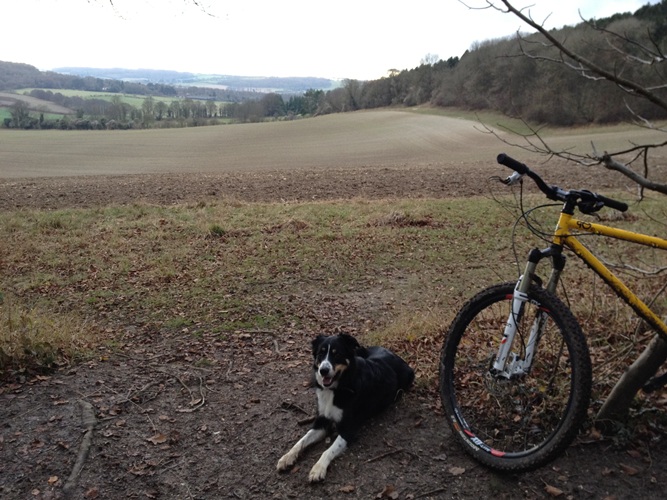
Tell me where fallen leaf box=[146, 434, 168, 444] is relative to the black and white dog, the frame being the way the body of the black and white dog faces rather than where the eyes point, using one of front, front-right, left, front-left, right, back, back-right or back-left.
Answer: front-right

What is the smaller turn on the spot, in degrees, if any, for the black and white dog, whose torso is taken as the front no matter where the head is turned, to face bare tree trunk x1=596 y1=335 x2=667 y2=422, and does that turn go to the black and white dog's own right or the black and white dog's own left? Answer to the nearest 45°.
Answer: approximately 135° to the black and white dog's own left

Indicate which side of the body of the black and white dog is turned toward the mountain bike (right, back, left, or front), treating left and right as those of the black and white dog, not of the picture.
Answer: left

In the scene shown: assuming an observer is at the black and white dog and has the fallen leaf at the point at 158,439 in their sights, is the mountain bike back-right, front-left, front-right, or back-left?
back-left

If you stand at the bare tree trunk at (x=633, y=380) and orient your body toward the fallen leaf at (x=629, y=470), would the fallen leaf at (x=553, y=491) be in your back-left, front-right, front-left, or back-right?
front-right

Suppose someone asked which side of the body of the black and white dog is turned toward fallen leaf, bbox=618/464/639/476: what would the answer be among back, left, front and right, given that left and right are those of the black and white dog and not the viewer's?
left

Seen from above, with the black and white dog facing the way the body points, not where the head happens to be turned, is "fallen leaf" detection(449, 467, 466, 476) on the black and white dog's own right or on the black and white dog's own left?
on the black and white dog's own left

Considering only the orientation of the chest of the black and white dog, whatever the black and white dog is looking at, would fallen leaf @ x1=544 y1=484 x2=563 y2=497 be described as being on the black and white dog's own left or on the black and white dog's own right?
on the black and white dog's own left

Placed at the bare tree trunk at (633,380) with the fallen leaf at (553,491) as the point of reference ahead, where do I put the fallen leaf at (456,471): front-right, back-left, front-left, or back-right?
front-right

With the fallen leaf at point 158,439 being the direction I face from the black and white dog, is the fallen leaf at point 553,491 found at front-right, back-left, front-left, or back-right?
back-left

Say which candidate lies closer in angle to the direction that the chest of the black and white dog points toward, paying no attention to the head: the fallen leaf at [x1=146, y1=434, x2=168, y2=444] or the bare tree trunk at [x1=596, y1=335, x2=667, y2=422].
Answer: the fallen leaf

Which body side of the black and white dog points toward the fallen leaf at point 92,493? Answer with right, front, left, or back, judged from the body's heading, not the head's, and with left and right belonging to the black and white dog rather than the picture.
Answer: front

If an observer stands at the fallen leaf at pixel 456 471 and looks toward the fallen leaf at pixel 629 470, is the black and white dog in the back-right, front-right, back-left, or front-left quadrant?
back-left
